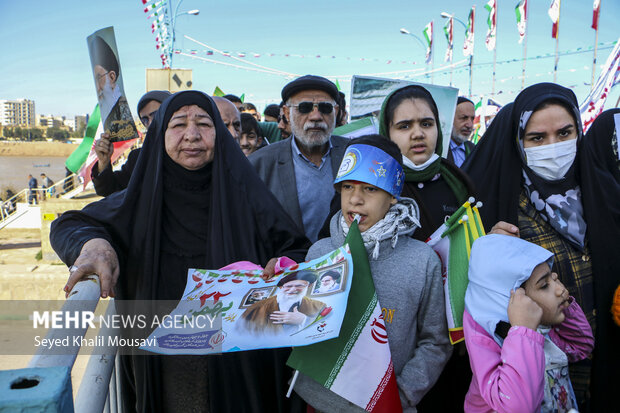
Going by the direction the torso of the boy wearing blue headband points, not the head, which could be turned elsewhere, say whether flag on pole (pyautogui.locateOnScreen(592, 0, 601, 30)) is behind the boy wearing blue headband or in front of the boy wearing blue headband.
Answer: behind

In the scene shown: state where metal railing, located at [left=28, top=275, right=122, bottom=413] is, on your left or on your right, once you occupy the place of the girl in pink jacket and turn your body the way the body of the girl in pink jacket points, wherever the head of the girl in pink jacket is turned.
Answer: on your right

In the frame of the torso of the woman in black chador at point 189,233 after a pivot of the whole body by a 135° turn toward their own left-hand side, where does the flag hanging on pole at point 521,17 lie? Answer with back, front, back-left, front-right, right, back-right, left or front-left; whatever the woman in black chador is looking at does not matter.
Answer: front

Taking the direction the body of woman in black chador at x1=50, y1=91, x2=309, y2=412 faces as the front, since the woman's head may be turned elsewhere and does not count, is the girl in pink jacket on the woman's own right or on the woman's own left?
on the woman's own left

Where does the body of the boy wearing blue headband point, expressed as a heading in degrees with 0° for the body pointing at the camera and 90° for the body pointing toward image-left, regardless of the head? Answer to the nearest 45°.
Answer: approximately 45°

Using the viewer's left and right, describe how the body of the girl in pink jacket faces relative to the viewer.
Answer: facing the viewer and to the right of the viewer

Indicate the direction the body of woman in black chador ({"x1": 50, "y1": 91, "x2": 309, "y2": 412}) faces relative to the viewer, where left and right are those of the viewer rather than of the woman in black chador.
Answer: facing the viewer

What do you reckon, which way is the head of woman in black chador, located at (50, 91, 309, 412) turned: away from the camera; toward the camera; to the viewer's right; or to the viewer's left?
toward the camera

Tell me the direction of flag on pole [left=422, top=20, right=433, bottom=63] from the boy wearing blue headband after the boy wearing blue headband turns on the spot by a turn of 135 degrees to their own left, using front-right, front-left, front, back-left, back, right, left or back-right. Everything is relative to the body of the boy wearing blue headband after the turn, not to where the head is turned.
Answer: left

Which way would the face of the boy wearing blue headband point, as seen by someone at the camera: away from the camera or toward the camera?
toward the camera

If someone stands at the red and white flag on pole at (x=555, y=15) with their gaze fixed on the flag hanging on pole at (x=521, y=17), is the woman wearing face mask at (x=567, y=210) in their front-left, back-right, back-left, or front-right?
back-left

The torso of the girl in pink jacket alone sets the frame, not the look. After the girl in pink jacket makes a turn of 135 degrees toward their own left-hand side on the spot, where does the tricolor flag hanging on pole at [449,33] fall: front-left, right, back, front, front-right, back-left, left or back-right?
front

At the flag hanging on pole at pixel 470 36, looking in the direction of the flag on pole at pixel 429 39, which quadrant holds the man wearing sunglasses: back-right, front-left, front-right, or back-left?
back-left

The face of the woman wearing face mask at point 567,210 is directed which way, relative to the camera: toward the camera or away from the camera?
toward the camera

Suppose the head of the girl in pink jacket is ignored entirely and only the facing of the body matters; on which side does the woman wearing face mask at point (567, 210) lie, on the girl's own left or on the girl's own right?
on the girl's own left

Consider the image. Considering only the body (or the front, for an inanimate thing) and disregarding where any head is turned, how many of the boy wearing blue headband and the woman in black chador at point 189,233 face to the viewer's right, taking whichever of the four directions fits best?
0
